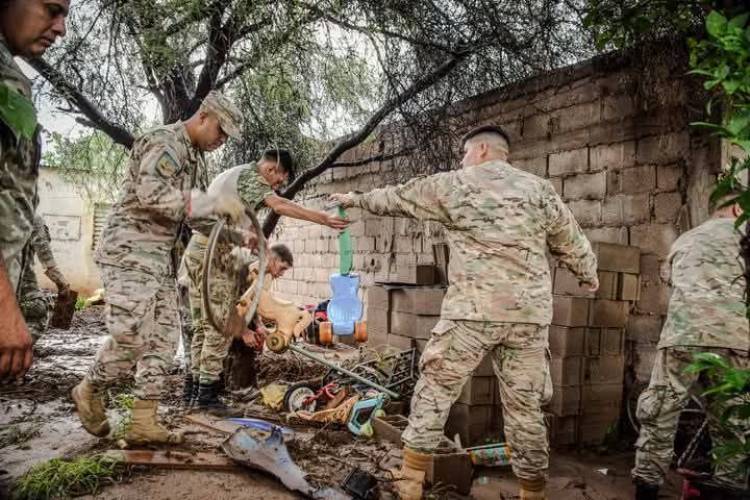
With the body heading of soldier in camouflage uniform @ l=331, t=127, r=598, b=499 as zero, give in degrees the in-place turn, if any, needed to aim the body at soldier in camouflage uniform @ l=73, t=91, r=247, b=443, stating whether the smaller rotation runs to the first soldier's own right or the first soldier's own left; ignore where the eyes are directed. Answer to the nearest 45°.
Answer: approximately 90° to the first soldier's own left

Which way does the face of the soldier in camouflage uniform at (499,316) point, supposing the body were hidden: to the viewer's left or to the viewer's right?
to the viewer's left

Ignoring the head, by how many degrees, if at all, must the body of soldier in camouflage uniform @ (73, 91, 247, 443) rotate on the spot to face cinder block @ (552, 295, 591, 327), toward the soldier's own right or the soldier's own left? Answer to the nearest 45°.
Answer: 0° — they already face it

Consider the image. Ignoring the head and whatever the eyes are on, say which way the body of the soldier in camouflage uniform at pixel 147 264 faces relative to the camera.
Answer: to the viewer's right

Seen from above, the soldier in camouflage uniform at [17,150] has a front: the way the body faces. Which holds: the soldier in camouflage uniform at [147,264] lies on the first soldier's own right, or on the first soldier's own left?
on the first soldier's own left

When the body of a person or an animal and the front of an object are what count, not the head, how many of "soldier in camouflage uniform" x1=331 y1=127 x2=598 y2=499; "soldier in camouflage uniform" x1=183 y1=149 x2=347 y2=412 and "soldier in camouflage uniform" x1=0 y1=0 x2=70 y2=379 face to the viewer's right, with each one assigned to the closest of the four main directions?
2

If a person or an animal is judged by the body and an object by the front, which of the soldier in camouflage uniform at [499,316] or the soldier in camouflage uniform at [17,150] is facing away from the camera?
the soldier in camouflage uniform at [499,316]

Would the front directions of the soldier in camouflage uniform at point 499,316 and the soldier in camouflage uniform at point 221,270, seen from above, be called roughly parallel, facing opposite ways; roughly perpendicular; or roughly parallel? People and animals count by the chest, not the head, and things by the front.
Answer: roughly perpendicular

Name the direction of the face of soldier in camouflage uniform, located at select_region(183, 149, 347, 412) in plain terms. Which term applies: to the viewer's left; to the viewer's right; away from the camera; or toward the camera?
to the viewer's right

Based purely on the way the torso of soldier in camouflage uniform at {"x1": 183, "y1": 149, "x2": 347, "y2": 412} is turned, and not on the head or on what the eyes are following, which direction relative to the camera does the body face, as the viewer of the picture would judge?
to the viewer's right

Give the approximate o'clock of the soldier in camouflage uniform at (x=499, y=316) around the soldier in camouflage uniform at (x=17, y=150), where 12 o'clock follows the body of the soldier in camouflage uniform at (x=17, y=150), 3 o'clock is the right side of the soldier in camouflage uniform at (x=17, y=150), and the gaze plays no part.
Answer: the soldier in camouflage uniform at (x=499, y=316) is roughly at 12 o'clock from the soldier in camouflage uniform at (x=17, y=150).

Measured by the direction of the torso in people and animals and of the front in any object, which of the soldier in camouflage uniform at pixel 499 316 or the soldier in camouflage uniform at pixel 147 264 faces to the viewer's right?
the soldier in camouflage uniform at pixel 147 264

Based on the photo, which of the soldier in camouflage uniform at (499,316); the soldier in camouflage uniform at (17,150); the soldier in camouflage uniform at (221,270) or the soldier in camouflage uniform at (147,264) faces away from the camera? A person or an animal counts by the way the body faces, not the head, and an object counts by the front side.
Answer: the soldier in camouflage uniform at (499,316)

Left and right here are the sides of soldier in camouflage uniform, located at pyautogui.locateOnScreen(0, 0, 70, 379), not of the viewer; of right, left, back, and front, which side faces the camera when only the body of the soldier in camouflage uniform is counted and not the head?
right
